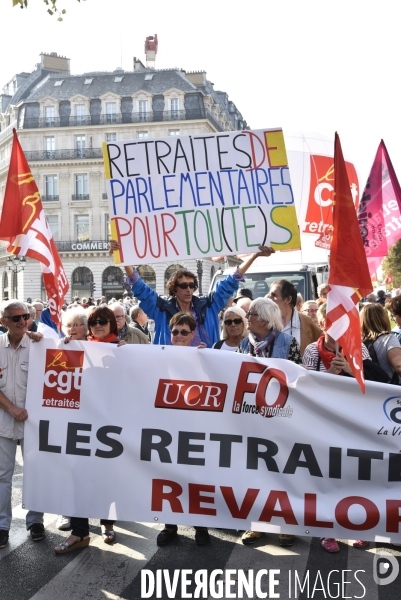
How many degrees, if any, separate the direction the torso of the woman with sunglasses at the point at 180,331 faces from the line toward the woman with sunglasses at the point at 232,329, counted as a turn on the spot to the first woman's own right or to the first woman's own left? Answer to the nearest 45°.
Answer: approximately 135° to the first woman's own left

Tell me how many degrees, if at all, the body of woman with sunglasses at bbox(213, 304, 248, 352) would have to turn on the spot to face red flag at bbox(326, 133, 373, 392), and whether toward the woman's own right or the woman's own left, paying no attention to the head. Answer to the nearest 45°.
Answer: approximately 45° to the woman's own left

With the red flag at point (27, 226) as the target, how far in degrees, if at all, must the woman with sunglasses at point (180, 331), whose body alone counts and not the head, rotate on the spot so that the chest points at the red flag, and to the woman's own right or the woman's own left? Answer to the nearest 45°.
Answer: approximately 90° to the woman's own right

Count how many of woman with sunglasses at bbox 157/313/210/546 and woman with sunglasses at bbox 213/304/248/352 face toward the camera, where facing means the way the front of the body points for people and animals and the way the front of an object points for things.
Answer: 2

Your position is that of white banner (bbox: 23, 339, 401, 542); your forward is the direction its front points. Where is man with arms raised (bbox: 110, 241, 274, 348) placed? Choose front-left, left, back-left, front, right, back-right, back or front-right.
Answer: back
